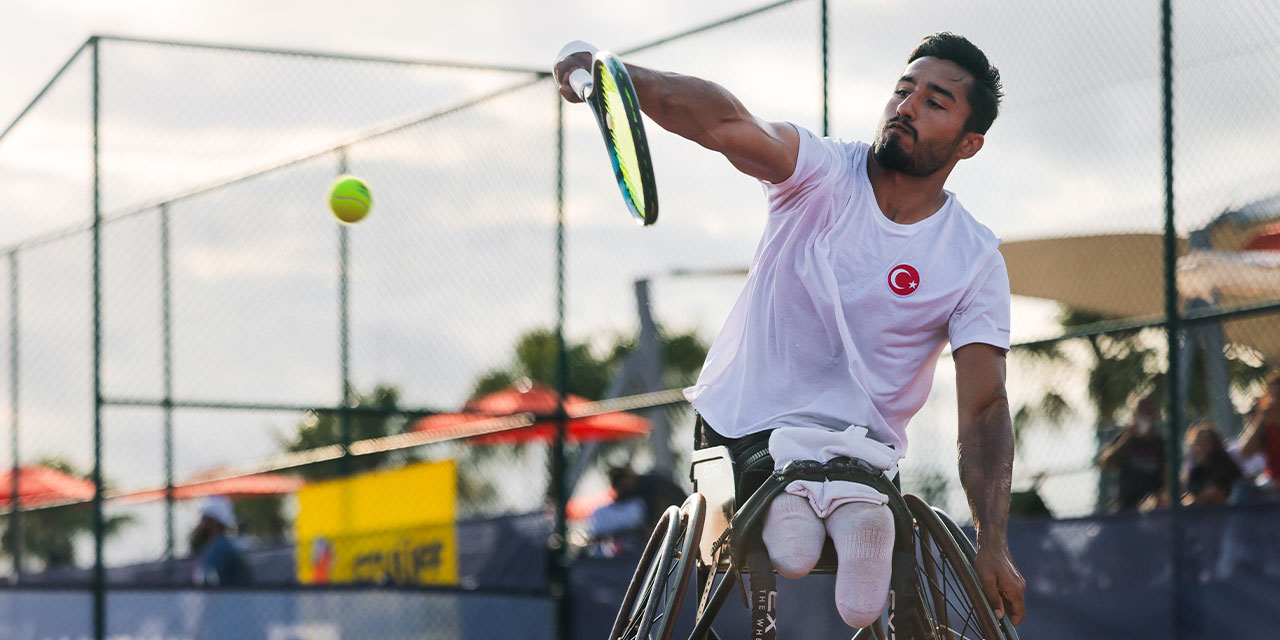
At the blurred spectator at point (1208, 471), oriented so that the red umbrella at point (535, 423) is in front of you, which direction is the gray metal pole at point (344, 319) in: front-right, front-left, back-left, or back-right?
front-left

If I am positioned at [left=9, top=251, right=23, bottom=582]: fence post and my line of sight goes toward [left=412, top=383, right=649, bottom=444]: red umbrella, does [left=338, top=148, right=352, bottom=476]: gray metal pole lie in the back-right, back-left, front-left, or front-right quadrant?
front-right

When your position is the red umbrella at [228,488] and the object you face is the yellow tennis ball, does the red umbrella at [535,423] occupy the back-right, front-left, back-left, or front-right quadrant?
front-left

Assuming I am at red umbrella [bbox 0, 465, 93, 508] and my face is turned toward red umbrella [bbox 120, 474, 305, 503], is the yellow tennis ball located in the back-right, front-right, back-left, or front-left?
front-right

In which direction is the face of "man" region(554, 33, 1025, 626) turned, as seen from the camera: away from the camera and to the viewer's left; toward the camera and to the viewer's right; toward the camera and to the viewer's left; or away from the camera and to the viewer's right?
toward the camera and to the viewer's left

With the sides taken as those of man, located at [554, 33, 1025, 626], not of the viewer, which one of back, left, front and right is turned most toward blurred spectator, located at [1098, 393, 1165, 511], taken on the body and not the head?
back

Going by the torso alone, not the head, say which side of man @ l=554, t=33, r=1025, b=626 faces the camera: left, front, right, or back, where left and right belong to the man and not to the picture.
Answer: front

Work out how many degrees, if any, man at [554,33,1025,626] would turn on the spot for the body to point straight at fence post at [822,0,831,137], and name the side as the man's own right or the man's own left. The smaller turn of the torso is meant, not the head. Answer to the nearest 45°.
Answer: approximately 180°

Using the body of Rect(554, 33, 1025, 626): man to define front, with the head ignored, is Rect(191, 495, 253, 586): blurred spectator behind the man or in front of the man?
behind
